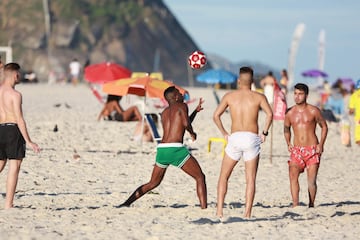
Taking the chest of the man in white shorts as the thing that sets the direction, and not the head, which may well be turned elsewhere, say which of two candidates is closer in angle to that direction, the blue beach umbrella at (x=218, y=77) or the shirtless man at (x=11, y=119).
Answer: the blue beach umbrella

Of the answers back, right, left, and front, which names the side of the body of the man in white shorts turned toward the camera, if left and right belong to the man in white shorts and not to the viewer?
back

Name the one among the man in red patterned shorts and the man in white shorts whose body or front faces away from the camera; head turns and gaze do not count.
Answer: the man in white shorts

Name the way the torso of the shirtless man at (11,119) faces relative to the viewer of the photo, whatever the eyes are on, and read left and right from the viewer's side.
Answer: facing away from the viewer and to the right of the viewer

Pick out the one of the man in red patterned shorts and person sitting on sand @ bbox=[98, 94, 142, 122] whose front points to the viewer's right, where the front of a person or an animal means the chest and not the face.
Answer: the person sitting on sand

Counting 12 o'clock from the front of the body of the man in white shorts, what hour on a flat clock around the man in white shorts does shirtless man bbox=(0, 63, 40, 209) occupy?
The shirtless man is roughly at 9 o'clock from the man in white shorts.

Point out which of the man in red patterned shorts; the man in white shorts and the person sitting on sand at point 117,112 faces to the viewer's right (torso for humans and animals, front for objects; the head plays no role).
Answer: the person sitting on sand

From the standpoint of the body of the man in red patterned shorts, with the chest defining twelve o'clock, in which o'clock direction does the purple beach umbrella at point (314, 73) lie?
The purple beach umbrella is roughly at 6 o'clock from the man in red patterned shorts.

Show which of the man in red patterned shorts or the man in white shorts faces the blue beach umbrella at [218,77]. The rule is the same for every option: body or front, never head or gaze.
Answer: the man in white shorts

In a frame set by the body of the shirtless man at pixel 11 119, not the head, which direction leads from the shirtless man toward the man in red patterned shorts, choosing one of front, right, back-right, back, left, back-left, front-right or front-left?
front-right

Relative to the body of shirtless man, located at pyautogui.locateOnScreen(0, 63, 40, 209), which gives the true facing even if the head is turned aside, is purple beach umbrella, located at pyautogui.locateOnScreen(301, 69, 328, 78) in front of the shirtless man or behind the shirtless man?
in front

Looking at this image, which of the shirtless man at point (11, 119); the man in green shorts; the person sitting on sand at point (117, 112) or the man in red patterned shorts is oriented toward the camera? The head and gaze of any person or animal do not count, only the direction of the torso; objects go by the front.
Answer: the man in red patterned shorts

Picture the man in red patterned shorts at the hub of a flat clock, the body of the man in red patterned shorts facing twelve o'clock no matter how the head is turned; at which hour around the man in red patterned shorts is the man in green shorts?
The man in green shorts is roughly at 2 o'clock from the man in red patterned shorts.

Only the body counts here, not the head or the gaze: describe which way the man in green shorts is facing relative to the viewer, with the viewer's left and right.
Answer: facing away from the viewer and to the right of the viewer

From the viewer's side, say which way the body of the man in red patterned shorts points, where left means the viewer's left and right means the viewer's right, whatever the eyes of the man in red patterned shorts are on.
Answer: facing the viewer

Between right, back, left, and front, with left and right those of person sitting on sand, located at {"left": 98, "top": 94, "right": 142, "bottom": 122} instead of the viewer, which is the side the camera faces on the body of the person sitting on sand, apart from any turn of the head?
right
